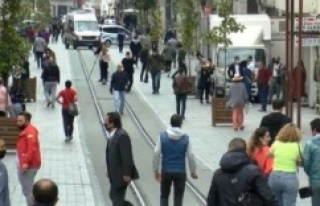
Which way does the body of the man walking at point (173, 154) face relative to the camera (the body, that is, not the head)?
away from the camera

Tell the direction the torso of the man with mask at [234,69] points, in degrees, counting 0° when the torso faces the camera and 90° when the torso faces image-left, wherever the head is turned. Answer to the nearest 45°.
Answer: approximately 0°

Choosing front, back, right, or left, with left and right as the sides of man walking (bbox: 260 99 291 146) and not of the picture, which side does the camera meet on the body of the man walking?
back

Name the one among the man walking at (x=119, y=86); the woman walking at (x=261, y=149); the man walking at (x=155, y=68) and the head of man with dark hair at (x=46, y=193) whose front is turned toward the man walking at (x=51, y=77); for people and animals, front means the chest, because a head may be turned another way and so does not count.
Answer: the head of man with dark hair at (x=46, y=193)

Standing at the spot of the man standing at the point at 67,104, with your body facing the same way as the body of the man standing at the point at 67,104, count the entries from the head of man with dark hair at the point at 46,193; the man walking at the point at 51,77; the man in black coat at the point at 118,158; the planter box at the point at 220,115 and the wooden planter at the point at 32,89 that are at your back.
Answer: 2

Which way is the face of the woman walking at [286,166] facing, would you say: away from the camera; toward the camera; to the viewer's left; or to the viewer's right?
away from the camera
